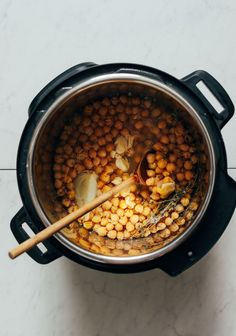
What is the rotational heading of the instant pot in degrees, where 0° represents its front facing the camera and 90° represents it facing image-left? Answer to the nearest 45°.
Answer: approximately 315°

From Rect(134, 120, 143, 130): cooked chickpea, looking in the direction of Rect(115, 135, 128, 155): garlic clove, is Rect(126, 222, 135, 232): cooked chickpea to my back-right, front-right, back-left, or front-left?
front-left
